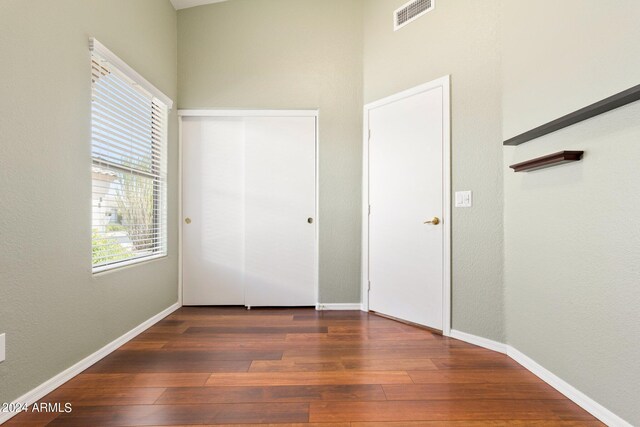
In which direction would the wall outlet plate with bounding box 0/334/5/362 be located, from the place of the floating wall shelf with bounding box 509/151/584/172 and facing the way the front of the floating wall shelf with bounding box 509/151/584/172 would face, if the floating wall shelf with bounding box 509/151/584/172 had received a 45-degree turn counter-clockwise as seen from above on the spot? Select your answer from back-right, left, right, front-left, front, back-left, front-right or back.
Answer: front-right

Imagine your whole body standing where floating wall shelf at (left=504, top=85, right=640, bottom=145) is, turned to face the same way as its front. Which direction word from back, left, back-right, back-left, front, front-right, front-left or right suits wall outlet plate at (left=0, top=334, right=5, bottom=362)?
front

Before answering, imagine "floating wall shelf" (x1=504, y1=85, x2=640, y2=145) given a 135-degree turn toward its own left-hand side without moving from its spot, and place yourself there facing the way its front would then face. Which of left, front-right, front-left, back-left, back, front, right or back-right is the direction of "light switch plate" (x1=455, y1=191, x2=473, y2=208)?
back-left

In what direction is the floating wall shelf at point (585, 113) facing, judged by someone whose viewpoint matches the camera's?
facing the viewer and to the left of the viewer

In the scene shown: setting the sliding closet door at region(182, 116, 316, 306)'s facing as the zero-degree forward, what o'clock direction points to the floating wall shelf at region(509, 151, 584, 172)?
The floating wall shelf is roughly at 11 o'clock from the sliding closet door.

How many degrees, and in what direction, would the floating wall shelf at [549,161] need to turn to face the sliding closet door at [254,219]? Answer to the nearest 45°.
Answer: approximately 45° to its right

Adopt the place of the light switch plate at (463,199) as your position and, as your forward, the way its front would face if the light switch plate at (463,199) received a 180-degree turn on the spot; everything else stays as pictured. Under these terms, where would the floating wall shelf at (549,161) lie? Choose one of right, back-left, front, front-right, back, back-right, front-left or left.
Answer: back-right

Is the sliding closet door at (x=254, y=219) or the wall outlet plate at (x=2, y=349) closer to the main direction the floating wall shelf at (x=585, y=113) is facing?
the wall outlet plate

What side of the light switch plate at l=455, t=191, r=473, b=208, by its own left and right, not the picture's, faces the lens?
front

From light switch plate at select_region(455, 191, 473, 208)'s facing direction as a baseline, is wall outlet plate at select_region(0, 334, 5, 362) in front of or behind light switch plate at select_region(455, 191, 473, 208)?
in front

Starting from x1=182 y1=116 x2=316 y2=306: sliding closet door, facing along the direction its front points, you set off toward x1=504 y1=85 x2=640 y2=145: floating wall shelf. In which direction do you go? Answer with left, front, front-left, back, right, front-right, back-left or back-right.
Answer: front-left

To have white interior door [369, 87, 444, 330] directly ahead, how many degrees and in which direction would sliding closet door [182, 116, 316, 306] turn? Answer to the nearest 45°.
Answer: approximately 45° to its left

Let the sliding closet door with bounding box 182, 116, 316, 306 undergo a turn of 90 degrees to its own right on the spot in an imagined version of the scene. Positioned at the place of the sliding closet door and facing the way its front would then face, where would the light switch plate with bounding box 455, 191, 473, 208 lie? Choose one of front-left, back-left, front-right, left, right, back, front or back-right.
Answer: back-left

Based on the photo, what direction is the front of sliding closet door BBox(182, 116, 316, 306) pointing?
toward the camera
